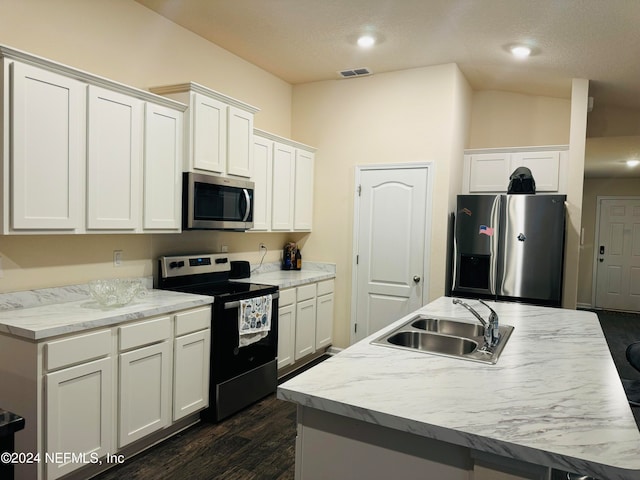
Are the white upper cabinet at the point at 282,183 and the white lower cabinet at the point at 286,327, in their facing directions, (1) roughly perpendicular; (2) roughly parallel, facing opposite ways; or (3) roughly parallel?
roughly parallel

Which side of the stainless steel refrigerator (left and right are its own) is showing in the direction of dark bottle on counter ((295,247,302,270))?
right

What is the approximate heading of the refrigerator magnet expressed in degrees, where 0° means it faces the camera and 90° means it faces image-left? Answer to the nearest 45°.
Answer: approximately 0°

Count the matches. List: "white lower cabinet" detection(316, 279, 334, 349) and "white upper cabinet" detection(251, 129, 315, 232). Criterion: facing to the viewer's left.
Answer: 0

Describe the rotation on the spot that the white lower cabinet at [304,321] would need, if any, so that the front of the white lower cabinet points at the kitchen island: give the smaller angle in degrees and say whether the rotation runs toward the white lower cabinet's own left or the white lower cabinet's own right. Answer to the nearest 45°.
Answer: approximately 45° to the white lower cabinet's own right

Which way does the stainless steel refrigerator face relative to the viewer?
toward the camera

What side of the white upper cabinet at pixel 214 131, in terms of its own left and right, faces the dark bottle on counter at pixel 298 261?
left

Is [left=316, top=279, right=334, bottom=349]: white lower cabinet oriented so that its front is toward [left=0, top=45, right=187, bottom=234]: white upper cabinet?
no

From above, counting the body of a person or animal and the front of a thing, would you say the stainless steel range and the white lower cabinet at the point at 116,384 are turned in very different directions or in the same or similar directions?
same or similar directions

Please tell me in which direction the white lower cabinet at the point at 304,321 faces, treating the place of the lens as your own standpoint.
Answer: facing the viewer and to the right of the viewer

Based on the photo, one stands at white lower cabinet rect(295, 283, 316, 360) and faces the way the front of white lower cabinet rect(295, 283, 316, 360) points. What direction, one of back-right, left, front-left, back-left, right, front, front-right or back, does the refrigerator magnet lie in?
front-left
